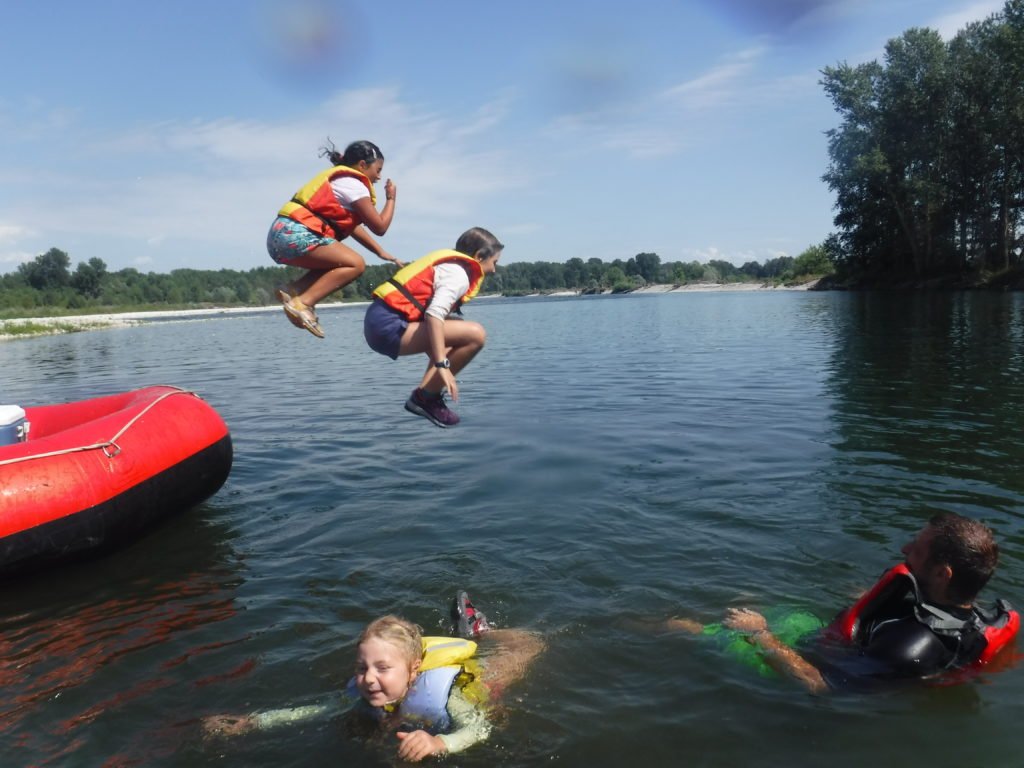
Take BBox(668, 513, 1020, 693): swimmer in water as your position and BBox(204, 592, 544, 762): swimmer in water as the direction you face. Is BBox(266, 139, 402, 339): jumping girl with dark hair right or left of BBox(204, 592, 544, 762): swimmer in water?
right

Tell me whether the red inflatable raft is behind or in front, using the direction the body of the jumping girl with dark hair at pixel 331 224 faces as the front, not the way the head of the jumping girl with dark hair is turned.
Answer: behind

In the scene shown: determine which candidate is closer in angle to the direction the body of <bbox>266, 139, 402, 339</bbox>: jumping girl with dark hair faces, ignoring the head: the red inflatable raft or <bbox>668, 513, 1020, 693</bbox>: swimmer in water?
the swimmer in water

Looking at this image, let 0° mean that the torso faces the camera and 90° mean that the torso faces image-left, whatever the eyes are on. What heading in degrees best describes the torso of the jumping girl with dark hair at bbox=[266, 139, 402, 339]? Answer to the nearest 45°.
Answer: approximately 270°

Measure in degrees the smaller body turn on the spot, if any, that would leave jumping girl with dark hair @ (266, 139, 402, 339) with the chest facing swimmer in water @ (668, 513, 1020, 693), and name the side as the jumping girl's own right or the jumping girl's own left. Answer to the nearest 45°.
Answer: approximately 45° to the jumping girl's own right
